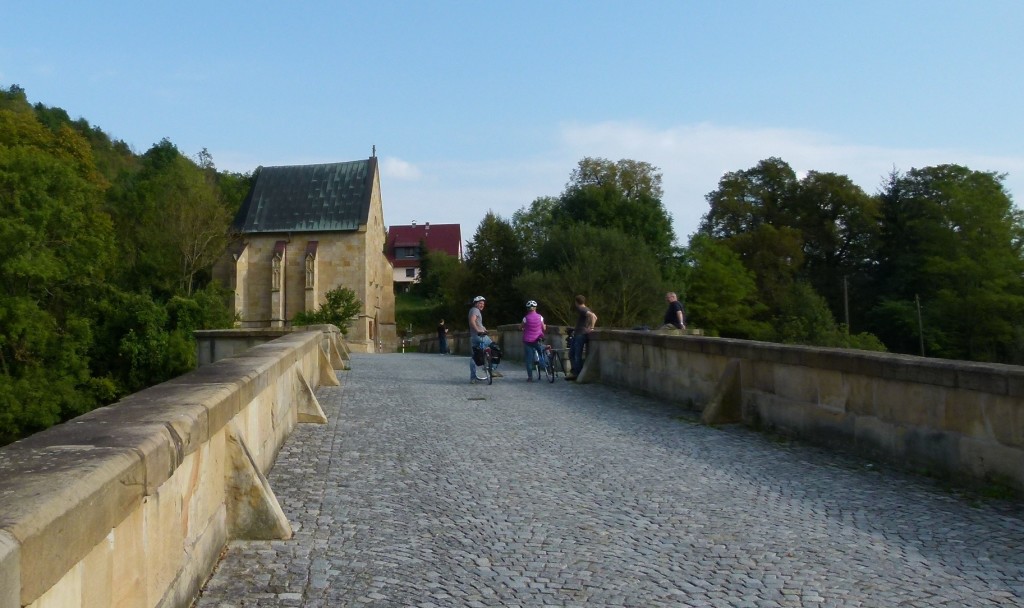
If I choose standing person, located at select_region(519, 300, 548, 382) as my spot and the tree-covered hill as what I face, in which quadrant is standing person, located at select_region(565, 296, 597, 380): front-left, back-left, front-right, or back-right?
back-right

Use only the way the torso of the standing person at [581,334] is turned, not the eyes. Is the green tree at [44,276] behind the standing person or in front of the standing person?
in front

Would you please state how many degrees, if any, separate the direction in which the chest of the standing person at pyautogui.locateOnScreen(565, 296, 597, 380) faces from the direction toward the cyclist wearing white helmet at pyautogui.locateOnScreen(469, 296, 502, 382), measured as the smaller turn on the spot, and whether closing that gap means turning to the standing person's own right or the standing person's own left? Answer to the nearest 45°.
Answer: approximately 45° to the standing person's own left

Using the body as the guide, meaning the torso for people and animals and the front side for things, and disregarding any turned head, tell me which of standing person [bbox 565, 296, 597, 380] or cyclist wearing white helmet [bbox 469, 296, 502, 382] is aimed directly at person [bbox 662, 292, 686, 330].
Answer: the cyclist wearing white helmet

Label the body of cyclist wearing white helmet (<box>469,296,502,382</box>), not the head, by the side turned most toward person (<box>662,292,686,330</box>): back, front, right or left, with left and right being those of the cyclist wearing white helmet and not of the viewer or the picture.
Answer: front

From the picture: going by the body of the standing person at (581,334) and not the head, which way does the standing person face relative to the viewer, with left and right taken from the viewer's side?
facing to the left of the viewer

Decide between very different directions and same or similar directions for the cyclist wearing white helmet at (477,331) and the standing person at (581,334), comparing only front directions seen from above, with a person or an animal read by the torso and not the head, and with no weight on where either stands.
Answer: very different directions

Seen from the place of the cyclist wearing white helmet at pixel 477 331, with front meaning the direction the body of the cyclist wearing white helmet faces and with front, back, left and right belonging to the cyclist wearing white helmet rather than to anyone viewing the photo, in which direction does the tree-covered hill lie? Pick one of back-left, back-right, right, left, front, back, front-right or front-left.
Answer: back-left

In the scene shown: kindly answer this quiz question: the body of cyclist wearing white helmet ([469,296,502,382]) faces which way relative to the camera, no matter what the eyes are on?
to the viewer's right

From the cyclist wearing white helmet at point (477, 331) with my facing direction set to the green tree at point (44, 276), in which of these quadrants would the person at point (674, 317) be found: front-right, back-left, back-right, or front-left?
back-right
